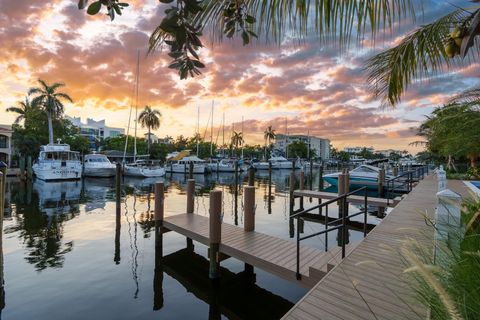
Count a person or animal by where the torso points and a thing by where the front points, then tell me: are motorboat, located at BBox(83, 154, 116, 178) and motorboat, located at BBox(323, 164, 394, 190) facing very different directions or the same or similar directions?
very different directions

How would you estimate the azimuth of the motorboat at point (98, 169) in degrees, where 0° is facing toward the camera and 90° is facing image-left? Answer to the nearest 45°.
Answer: approximately 315°

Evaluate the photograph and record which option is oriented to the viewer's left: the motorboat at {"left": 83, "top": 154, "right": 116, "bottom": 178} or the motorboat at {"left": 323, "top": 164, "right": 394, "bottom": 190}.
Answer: the motorboat at {"left": 323, "top": 164, "right": 394, "bottom": 190}

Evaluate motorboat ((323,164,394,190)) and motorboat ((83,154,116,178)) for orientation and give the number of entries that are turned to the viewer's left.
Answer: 1

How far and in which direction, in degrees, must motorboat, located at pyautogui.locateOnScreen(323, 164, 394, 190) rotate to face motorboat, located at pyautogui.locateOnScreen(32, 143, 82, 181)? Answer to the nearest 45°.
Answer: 0° — it already faces it

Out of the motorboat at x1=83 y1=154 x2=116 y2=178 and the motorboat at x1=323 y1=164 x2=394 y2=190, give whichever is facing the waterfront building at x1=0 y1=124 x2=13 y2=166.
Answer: the motorboat at x1=323 y1=164 x2=394 y2=190

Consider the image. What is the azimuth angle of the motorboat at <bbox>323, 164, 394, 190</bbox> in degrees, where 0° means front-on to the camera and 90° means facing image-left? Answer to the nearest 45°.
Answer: approximately 90°
